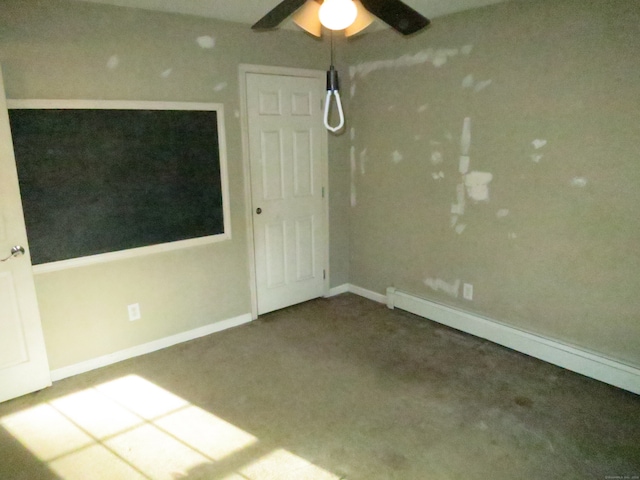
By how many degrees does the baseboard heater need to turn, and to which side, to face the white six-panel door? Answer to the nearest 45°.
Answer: approximately 45° to its right

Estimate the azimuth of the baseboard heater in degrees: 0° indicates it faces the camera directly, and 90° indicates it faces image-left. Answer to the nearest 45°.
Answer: approximately 45°

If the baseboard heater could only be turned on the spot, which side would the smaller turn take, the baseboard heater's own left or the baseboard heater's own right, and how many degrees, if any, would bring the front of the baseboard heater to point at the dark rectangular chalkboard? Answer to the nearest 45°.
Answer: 0° — it already faces it
